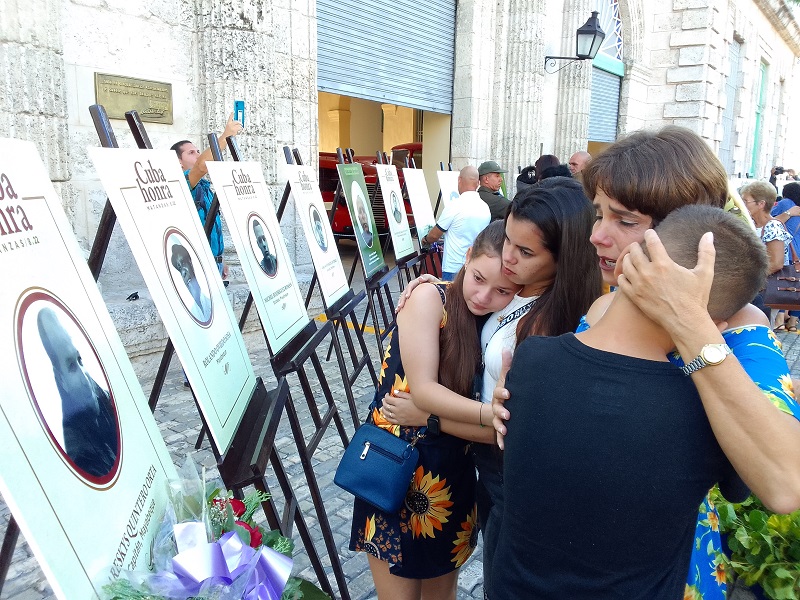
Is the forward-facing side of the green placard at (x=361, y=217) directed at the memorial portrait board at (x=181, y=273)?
no

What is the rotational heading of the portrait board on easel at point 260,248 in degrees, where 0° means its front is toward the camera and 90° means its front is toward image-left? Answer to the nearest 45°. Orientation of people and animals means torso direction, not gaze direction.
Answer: approximately 315°

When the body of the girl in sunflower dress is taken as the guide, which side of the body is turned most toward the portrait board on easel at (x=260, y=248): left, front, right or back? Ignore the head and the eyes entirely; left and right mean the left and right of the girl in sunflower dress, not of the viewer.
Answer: back

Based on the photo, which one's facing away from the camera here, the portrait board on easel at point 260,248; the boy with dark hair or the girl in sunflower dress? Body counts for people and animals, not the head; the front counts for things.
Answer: the boy with dark hair

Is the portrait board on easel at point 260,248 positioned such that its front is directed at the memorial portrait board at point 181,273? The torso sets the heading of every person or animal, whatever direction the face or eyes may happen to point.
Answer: no

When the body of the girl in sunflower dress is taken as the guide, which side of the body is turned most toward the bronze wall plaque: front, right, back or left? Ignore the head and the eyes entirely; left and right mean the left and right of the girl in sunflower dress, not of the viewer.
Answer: back

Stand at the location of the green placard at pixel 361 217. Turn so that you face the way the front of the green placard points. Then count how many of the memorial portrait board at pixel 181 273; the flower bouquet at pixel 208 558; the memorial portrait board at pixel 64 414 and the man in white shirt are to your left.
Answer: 1

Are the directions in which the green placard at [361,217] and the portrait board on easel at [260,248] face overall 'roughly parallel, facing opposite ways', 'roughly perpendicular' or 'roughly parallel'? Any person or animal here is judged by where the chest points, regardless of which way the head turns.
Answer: roughly parallel

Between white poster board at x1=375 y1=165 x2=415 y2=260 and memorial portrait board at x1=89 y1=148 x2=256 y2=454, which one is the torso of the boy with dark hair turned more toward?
the white poster board

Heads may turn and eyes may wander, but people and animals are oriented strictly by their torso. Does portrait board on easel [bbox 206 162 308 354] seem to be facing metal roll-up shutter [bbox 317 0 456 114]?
no

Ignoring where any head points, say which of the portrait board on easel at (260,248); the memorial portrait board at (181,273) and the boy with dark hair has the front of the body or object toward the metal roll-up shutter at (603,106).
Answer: the boy with dark hair

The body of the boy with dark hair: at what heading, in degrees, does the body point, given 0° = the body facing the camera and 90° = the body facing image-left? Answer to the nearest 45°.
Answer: approximately 180°

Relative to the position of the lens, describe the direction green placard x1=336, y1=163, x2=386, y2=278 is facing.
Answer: facing the viewer and to the right of the viewer

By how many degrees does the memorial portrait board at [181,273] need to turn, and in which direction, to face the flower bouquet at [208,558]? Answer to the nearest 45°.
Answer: approximately 45° to its right

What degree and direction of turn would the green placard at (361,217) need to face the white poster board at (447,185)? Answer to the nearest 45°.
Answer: approximately 135° to its left
